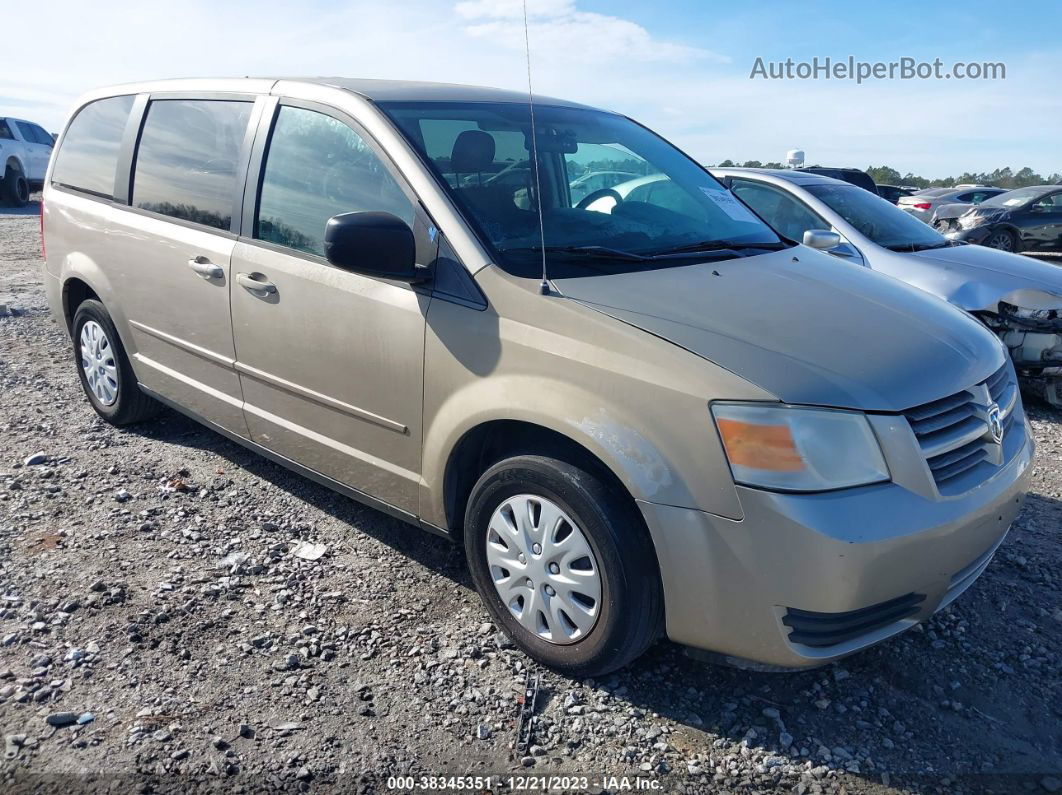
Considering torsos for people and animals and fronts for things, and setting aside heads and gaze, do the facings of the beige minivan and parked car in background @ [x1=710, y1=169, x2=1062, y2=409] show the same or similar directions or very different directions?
same or similar directions

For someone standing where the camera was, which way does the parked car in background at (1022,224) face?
facing the viewer and to the left of the viewer

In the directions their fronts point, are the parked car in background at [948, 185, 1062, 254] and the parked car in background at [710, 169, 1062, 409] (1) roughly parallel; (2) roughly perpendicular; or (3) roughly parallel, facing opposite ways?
roughly perpendicular

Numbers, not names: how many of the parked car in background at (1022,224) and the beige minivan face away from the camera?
0

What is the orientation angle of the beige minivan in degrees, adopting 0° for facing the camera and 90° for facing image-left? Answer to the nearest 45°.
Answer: approximately 315°

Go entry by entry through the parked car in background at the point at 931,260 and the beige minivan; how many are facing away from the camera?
0

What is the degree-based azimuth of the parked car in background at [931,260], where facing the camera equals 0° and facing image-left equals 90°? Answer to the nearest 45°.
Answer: approximately 315°

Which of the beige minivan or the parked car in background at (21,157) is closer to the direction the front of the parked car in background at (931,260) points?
the beige minivan

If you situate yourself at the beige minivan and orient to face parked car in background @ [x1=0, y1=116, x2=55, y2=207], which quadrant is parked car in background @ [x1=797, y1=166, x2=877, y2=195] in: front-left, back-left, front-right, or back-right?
front-right

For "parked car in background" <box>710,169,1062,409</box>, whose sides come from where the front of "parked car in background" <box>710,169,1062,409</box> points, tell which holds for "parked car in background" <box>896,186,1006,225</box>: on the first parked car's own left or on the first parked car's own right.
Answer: on the first parked car's own left

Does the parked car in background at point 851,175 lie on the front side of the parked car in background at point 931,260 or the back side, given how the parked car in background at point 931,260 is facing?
on the back side

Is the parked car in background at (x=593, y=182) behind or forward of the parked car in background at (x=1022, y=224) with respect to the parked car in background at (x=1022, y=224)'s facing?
forward

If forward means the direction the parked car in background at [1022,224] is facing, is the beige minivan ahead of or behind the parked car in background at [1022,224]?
ahead
